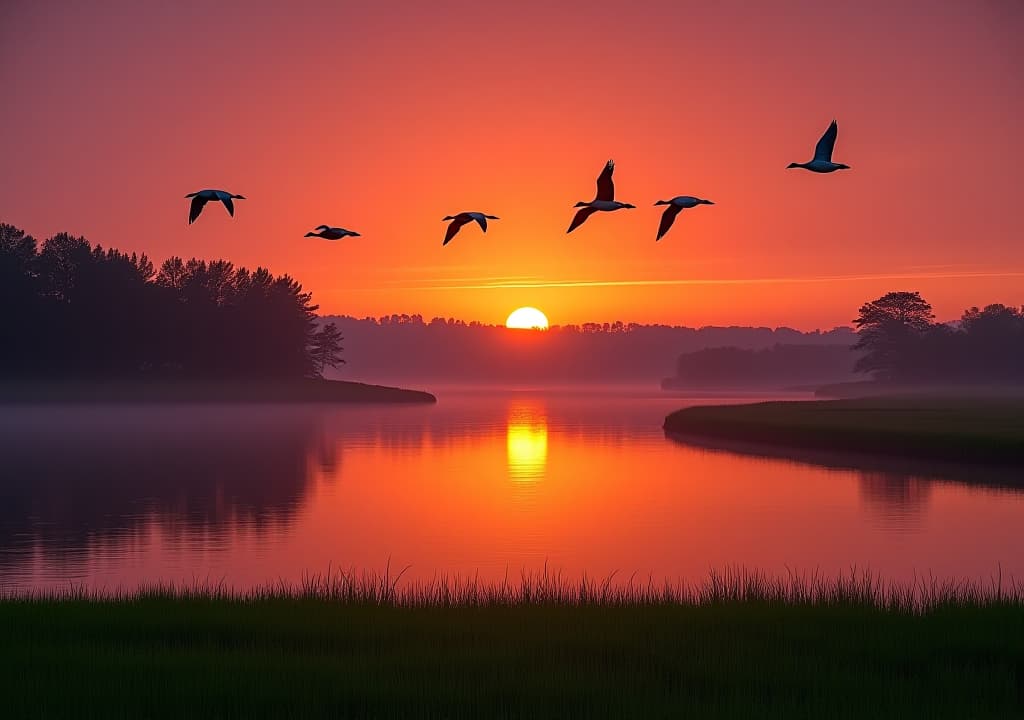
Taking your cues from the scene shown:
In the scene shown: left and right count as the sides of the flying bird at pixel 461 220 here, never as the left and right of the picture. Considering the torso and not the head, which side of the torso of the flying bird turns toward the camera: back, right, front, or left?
right

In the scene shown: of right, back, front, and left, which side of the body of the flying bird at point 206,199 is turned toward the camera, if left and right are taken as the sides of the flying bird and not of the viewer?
right
